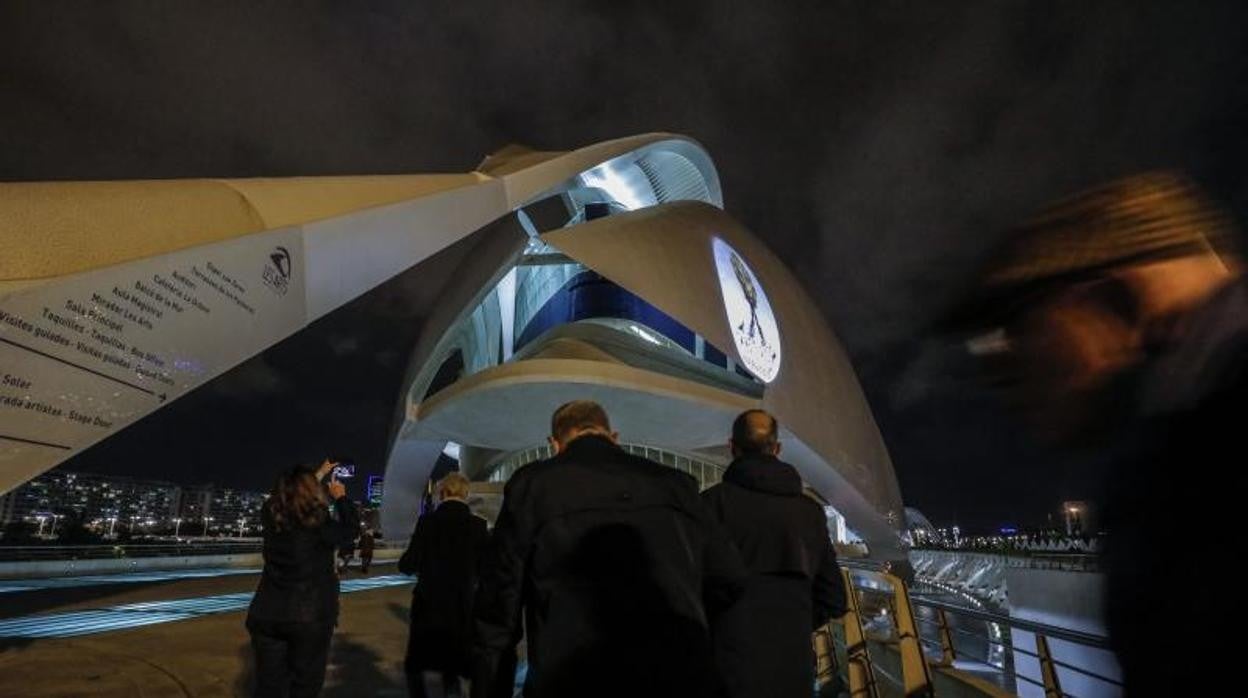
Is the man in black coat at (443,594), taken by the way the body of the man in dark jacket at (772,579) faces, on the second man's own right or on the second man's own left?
on the second man's own left

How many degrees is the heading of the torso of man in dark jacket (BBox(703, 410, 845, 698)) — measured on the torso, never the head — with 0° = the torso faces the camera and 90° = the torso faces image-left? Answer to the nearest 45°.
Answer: approximately 180°

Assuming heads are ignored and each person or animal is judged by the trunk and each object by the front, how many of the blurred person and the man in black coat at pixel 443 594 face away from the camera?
1

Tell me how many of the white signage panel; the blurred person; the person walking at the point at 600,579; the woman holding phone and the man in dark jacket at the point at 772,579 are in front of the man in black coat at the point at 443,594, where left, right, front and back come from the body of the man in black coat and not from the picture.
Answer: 0

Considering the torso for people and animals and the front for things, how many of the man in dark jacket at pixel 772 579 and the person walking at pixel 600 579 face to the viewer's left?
0

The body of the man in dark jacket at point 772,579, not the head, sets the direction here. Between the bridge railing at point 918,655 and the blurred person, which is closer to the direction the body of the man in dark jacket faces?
the bridge railing

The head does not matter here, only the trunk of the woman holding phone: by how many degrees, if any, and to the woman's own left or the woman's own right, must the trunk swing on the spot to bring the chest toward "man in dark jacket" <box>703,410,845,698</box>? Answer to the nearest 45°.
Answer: approximately 90° to the woman's own right

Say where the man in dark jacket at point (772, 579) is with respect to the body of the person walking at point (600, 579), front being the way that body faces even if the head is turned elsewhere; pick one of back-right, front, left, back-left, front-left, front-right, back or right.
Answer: front-right

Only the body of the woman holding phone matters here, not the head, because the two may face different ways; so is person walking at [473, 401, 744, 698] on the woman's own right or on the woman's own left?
on the woman's own right

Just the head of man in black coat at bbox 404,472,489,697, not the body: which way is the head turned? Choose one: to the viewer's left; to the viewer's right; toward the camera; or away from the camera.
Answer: away from the camera

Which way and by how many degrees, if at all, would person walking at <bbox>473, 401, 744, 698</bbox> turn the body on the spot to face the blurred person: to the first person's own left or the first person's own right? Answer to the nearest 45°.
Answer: approximately 135° to the first person's own right

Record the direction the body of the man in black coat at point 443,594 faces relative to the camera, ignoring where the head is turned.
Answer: away from the camera

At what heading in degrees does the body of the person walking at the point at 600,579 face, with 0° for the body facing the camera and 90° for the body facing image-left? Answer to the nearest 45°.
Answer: approximately 180°

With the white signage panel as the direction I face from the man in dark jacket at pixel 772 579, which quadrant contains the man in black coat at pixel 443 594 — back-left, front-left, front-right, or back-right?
front-right

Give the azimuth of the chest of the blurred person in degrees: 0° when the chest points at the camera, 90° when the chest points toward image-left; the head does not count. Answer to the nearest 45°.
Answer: approximately 90°
